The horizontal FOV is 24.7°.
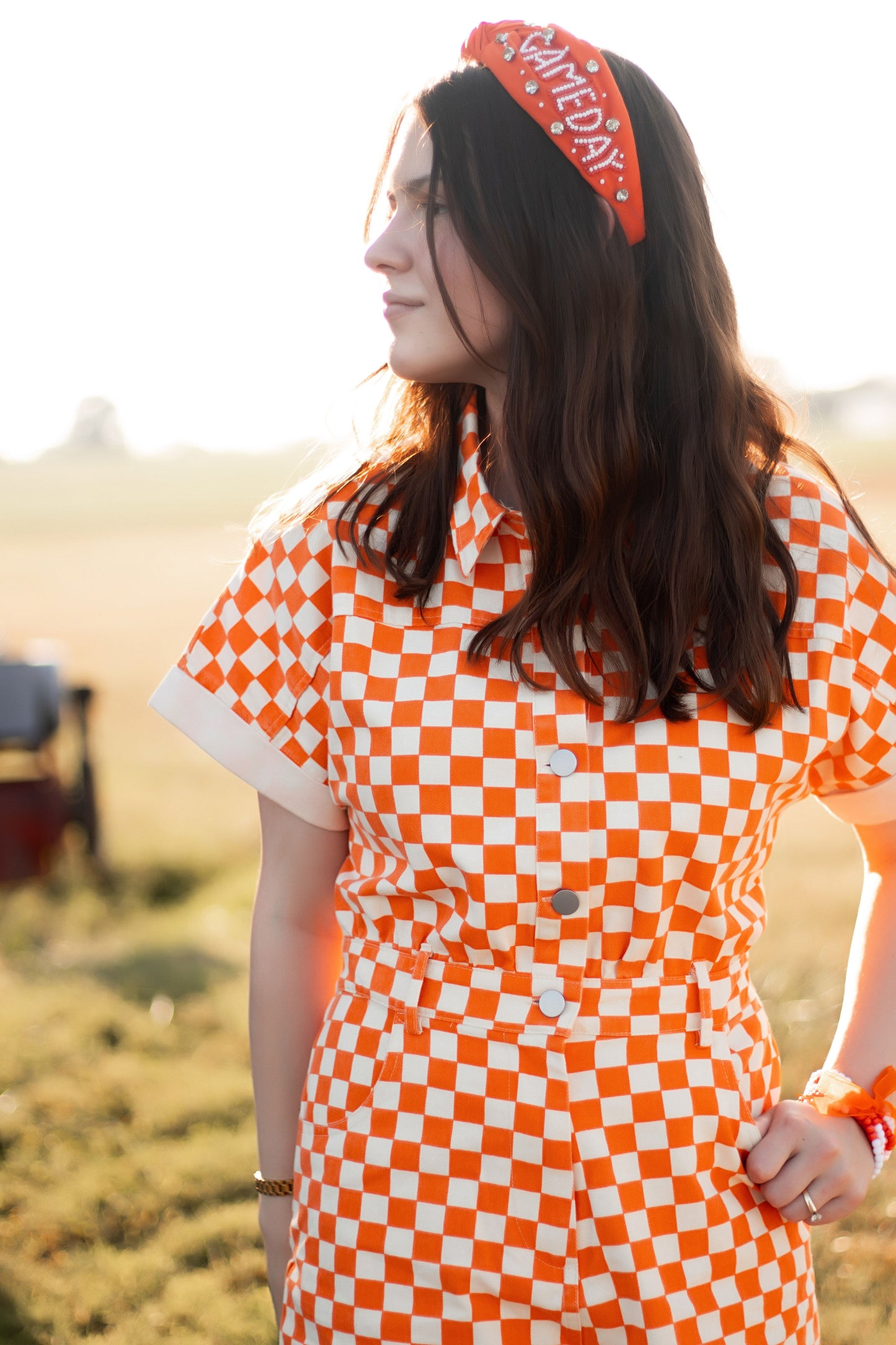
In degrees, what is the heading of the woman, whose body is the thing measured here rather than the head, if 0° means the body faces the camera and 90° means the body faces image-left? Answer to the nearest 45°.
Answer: approximately 0°

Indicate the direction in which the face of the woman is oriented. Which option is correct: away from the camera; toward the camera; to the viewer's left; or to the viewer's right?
to the viewer's left

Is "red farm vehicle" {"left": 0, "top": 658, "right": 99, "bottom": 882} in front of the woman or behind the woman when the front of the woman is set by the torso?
behind
